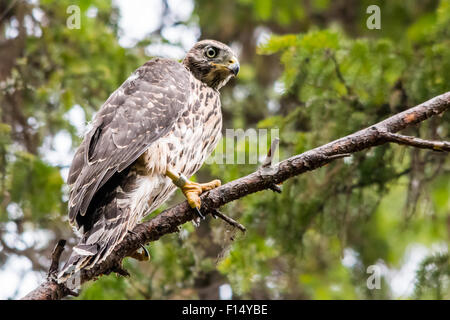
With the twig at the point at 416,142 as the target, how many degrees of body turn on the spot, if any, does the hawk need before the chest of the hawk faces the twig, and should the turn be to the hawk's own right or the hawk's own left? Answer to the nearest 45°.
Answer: approximately 45° to the hawk's own right

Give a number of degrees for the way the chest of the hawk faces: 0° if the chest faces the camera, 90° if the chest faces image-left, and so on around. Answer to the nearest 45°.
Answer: approximately 270°
